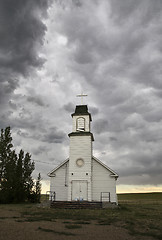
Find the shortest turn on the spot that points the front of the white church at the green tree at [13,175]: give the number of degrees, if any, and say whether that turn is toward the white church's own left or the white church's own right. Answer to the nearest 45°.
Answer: approximately 135° to the white church's own right

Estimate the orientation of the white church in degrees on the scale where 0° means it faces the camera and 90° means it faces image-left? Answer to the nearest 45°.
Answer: approximately 0°
